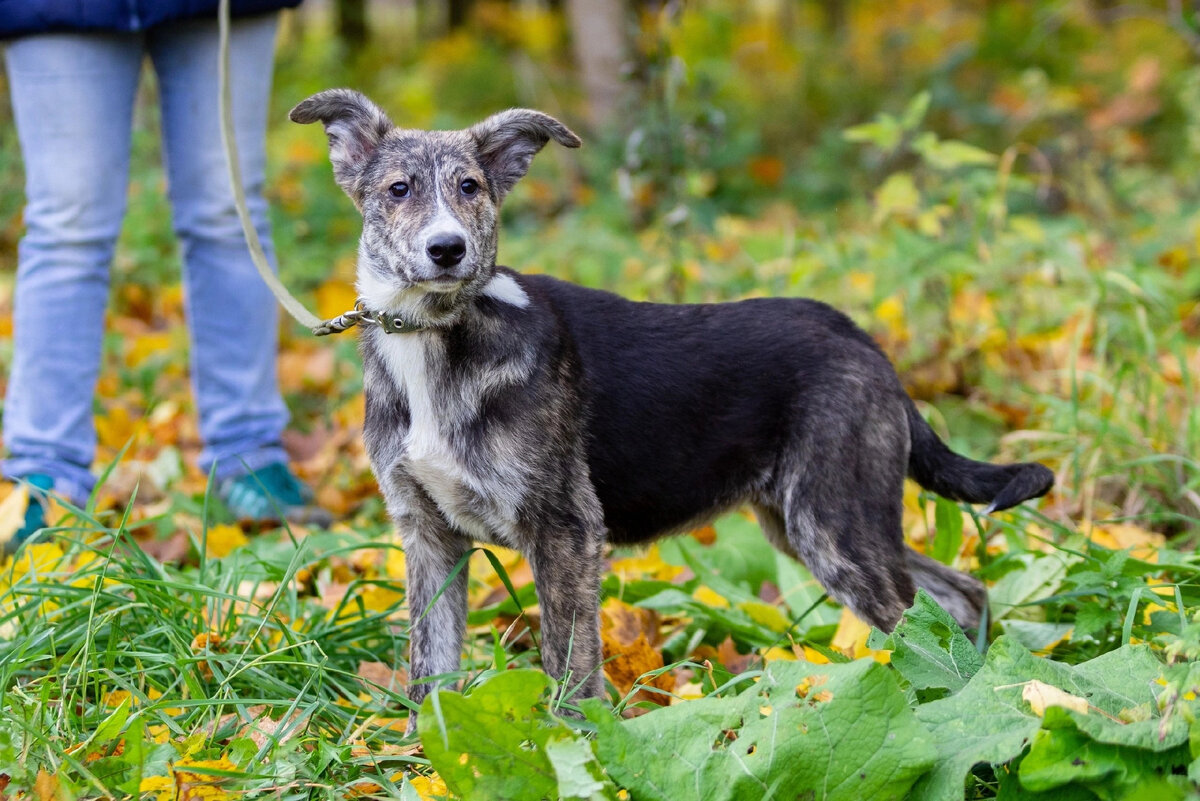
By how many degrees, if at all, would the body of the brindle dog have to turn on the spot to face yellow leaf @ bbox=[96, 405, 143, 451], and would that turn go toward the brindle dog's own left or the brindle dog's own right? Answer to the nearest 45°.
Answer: approximately 90° to the brindle dog's own right

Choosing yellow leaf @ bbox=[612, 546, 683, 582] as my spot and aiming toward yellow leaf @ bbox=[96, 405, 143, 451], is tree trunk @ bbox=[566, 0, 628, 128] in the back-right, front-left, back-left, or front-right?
front-right

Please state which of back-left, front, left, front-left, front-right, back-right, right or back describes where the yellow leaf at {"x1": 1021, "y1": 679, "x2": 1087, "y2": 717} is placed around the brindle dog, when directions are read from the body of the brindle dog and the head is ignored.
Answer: left

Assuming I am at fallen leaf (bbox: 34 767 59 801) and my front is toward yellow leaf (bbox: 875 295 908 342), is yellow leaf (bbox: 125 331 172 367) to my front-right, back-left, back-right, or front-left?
front-left

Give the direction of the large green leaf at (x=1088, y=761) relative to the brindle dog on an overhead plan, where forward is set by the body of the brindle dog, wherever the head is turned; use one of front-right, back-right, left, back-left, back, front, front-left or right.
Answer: left

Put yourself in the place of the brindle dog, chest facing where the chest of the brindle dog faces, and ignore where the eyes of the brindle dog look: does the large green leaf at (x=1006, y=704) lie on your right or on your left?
on your left

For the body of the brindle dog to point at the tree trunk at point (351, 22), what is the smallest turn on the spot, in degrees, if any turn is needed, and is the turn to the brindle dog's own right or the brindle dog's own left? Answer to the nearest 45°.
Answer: approximately 135° to the brindle dog's own right

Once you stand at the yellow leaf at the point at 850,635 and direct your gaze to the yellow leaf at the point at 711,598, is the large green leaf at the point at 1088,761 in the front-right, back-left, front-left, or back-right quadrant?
back-left

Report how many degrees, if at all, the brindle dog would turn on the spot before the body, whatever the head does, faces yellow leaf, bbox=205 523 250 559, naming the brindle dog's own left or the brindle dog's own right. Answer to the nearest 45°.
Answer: approximately 90° to the brindle dog's own right

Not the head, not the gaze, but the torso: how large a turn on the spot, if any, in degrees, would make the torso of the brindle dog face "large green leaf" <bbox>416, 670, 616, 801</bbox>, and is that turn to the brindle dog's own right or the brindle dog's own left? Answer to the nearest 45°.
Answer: approximately 45° to the brindle dog's own left

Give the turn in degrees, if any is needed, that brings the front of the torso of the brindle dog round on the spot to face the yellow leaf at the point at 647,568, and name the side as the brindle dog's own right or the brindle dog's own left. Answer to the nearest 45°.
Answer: approximately 135° to the brindle dog's own right

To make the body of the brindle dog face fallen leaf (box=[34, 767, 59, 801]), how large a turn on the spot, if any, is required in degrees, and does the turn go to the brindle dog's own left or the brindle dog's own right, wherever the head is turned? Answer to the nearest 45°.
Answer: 0° — it already faces it

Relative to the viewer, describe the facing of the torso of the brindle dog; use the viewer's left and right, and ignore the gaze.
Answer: facing the viewer and to the left of the viewer

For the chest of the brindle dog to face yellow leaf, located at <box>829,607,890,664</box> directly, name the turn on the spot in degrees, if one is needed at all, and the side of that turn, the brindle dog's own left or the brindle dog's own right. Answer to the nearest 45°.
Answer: approximately 135° to the brindle dog's own left
